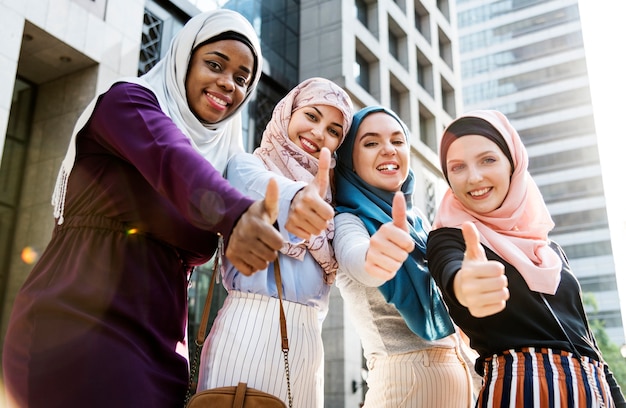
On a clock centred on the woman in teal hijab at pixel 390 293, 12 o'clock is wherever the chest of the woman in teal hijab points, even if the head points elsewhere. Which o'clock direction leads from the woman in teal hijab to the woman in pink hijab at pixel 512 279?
The woman in pink hijab is roughly at 10 o'clock from the woman in teal hijab.

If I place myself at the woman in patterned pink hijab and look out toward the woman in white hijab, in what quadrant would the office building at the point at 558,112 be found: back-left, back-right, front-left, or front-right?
back-right

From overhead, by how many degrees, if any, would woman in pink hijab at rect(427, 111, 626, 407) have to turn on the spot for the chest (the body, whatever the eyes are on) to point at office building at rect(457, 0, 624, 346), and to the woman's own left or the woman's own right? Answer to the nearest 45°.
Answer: approximately 180°

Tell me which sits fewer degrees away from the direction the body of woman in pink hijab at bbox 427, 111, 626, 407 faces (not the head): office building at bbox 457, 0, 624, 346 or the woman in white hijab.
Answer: the woman in white hijab

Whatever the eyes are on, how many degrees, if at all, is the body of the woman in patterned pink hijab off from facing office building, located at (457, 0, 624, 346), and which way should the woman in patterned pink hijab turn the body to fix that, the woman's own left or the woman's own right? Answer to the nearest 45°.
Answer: approximately 90° to the woman's own left

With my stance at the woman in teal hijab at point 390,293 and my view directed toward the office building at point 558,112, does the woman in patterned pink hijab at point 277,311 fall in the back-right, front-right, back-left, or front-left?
back-left

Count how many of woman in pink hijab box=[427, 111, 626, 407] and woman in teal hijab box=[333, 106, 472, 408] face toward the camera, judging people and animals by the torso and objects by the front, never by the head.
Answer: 2

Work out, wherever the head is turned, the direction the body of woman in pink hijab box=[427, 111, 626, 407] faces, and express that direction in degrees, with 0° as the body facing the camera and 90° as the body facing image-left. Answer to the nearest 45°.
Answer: approximately 0°

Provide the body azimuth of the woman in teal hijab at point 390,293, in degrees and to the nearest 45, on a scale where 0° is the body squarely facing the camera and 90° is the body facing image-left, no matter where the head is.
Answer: approximately 0°

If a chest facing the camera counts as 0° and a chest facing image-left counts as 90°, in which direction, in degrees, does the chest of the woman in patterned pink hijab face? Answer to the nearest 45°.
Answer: approximately 315°

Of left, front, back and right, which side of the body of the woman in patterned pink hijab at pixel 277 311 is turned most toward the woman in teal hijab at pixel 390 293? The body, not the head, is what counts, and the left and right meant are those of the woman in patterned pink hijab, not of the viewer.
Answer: left
